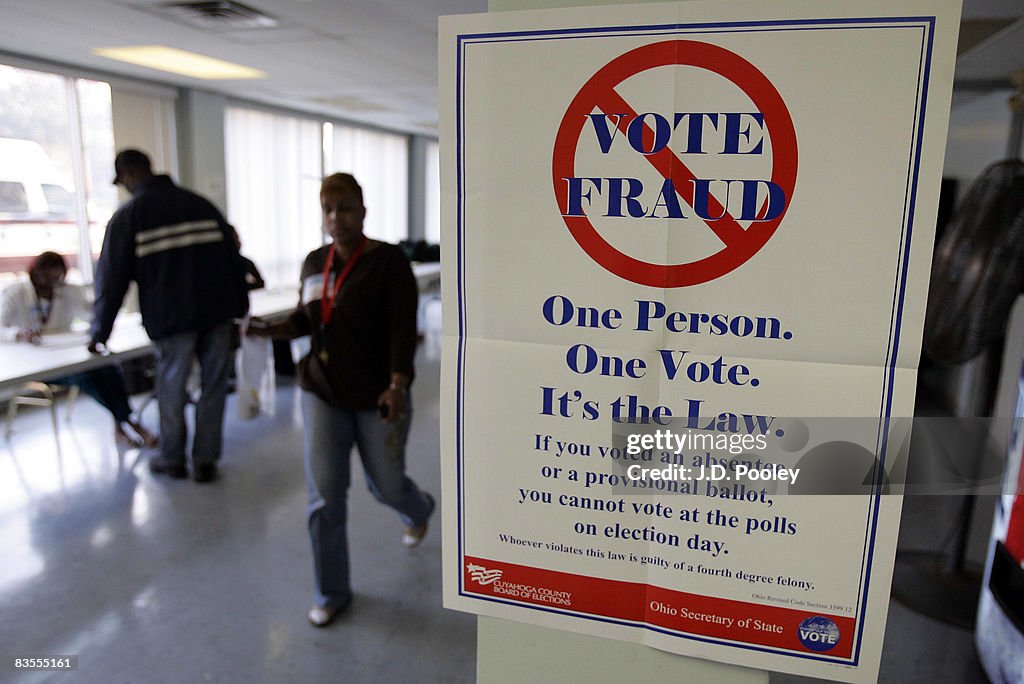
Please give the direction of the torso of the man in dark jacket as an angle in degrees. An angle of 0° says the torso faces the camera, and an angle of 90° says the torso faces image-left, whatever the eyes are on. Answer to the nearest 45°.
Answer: approximately 135°

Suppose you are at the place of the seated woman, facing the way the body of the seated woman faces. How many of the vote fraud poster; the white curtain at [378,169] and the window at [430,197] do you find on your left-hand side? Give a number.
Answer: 2

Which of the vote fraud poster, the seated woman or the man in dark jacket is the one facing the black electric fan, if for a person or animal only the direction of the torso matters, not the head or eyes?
the seated woman

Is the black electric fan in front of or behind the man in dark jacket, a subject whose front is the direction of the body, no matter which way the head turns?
behind

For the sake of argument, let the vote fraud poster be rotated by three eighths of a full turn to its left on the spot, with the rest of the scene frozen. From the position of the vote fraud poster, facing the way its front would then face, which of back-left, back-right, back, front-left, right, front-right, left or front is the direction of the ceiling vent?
left

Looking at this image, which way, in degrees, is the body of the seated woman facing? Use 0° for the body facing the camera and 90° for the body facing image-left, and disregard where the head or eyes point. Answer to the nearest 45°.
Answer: approximately 315°

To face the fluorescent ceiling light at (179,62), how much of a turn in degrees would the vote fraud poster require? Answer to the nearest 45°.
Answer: approximately 135° to its right

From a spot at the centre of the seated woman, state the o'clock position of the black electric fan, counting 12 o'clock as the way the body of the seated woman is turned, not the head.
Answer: The black electric fan is roughly at 12 o'clock from the seated woman.
